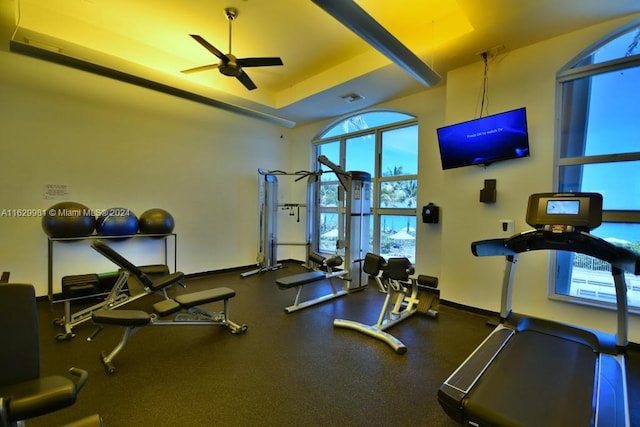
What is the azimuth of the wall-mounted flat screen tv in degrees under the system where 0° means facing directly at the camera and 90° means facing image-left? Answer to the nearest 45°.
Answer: approximately 45°

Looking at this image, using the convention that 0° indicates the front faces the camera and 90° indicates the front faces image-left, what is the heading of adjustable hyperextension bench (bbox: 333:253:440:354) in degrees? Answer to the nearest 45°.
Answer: approximately 45°

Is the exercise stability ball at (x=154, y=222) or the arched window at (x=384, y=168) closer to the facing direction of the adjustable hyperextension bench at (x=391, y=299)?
the exercise stability ball

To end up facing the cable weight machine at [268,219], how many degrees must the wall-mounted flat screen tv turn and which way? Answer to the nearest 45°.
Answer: approximately 45° to its right

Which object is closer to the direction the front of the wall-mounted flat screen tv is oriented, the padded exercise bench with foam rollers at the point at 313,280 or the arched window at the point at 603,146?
the padded exercise bench with foam rollers

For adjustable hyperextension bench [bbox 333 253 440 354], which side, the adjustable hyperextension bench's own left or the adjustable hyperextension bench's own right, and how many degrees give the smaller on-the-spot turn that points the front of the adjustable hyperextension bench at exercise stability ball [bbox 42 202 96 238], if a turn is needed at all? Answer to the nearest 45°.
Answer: approximately 45° to the adjustable hyperextension bench's own right

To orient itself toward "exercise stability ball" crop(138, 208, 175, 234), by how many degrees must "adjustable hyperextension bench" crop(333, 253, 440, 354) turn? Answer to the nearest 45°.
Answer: approximately 45° to its right

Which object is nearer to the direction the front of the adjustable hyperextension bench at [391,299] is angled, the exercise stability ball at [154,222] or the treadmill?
the exercise stability ball
